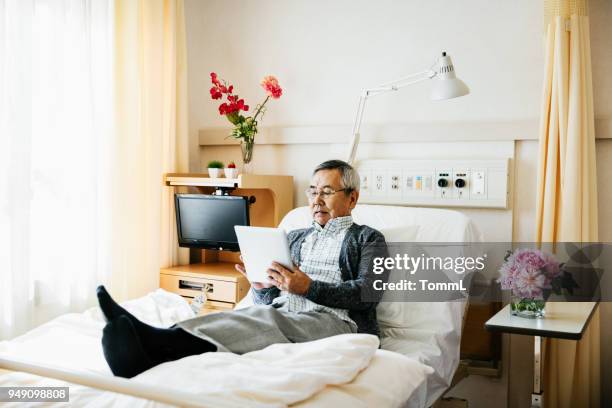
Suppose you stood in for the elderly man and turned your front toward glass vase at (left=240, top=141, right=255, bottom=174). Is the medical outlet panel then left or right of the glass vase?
right

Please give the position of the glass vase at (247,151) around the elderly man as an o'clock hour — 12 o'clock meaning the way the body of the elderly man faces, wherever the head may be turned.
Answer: The glass vase is roughly at 4 o'clock from the elderly man.

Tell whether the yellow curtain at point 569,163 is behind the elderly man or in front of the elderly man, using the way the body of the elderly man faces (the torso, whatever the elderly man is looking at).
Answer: behind

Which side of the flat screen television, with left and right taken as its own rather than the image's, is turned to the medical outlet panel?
left

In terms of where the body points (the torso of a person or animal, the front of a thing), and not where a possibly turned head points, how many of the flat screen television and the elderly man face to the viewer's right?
0

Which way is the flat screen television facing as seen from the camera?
toward the camera

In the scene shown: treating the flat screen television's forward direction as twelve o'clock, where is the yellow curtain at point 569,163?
The yellow curtain is roughly at 10 o'clock from the flat screen television.

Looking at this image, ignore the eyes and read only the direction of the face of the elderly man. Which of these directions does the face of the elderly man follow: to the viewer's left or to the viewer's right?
to the viewer's left

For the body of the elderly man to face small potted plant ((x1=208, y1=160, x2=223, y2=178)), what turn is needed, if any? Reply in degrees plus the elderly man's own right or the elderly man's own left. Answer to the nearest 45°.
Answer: approximately 135° to the elderly man's own right

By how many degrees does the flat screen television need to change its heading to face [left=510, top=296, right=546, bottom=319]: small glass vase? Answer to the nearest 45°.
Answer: approximately 45° to its left
